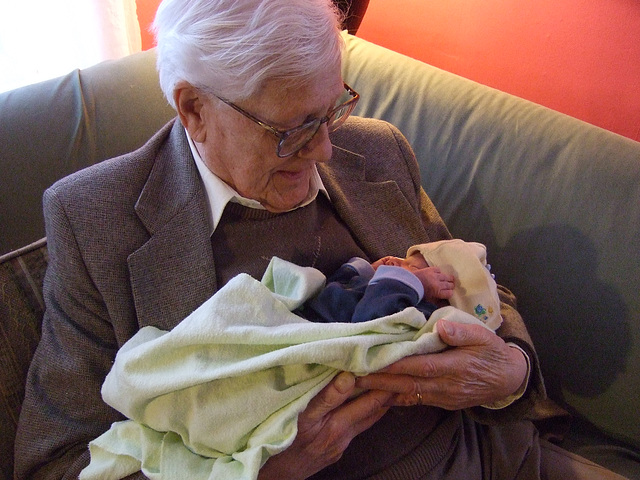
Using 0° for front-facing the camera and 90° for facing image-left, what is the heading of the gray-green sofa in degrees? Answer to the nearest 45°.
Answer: approximately 0°

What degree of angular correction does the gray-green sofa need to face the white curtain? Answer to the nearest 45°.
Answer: approximately 90° to its right

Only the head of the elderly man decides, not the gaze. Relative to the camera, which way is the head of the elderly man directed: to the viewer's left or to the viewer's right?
to the viewer's right
